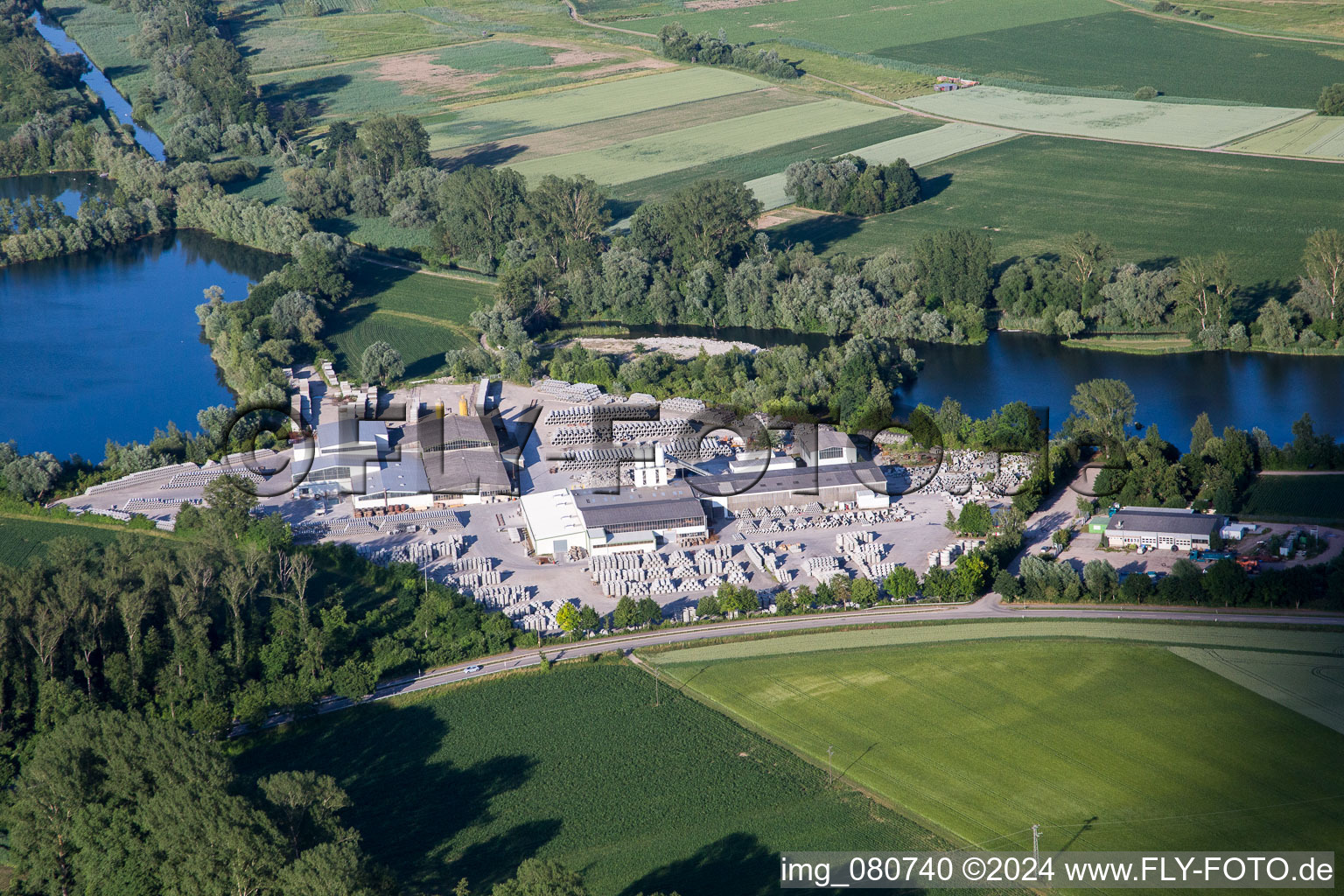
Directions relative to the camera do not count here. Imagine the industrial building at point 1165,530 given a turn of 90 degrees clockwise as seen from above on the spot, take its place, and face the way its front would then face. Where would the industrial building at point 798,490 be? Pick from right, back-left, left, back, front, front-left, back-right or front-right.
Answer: front

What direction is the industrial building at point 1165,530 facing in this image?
toward the camera

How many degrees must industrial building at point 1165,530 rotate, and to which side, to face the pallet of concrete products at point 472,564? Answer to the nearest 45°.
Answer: approximately 90° to its right
